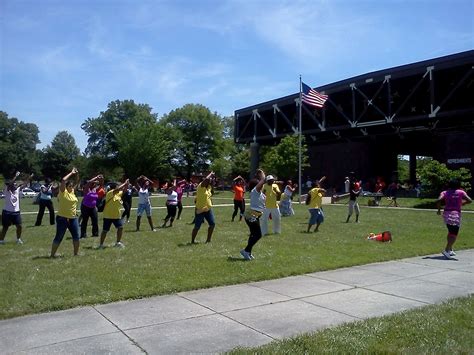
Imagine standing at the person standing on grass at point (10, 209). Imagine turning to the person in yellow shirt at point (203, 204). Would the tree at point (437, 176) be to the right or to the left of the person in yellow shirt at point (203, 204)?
left

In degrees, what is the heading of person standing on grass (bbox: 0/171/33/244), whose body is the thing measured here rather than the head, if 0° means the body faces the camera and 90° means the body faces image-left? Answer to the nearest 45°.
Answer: approximately 315°

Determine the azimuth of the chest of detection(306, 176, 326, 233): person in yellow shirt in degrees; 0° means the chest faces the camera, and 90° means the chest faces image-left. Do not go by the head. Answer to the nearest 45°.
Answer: approximately 0°

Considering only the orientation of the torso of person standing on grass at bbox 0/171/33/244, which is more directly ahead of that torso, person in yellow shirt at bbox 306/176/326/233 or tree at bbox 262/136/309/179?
the person in yellow shirt

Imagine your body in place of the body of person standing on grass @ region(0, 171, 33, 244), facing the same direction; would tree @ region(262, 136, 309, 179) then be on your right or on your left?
on your left
